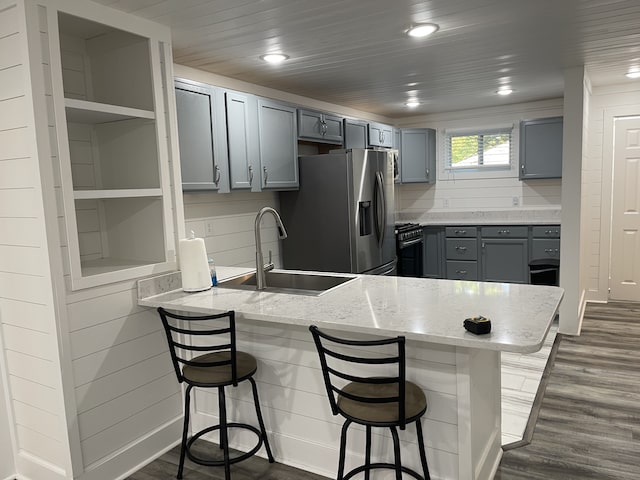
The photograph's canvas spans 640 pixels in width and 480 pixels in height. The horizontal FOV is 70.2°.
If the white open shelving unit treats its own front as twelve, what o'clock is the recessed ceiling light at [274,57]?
The recessed ceiling light is roughly at 10 o'clock from the white open shelving unit.

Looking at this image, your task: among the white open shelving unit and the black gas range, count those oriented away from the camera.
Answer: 0

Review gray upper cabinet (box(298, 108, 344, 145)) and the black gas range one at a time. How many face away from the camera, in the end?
0

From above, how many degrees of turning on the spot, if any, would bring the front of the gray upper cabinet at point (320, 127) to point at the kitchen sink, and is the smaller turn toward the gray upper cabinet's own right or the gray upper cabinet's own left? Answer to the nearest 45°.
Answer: approximately 45° to the gray upper cabinet's own right

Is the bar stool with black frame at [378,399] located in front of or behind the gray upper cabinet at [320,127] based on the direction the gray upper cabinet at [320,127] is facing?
in front

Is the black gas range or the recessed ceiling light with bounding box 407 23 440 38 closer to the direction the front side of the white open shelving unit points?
the recessed ceiling light

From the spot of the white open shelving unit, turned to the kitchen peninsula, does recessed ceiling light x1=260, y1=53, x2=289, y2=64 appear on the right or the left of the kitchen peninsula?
left

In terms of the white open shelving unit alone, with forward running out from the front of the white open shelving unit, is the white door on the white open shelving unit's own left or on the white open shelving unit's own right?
on the white open shelving unit's own left

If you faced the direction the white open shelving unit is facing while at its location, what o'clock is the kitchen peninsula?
The kitchen peninsula is roughly at 12 o'clock from the white open shelving unit.

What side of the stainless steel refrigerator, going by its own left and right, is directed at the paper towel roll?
right

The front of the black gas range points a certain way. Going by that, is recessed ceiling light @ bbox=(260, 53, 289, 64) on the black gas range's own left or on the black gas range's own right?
on the black gas range's own right

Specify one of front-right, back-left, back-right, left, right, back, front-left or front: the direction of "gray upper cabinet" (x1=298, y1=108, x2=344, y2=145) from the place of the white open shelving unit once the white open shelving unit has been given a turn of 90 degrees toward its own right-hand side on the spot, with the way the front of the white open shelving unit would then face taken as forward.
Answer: back

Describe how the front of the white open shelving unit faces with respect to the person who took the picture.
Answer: facing the viewer and to the right of the viewer

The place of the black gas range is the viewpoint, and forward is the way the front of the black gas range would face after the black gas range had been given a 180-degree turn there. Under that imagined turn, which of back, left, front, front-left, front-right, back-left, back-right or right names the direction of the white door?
back-right

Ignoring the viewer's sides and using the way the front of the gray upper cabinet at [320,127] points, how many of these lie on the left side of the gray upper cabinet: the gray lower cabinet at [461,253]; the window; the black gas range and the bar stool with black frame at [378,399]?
3
